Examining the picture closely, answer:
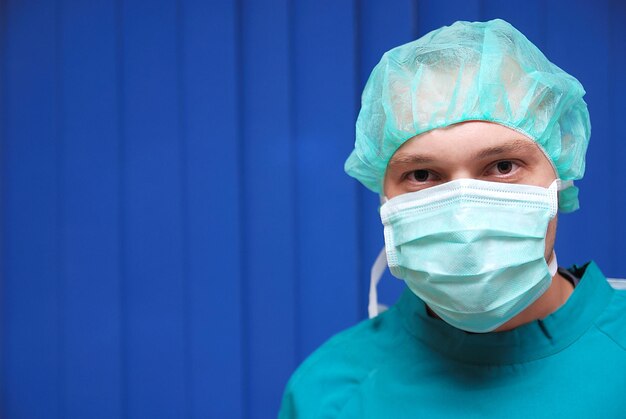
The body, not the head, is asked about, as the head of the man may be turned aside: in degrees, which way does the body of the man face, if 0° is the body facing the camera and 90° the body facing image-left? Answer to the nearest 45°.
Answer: approximately 0°
